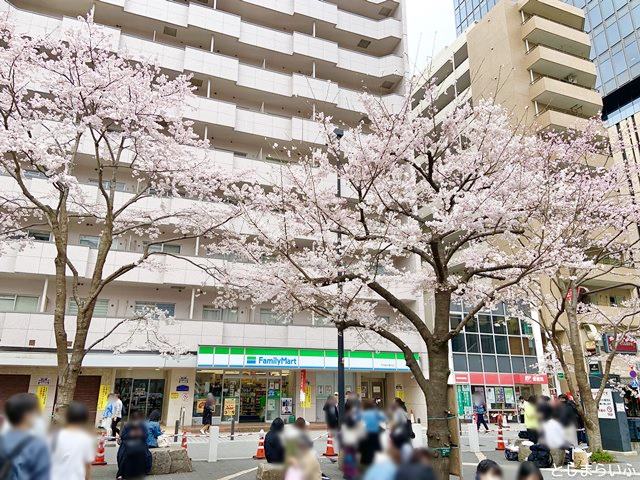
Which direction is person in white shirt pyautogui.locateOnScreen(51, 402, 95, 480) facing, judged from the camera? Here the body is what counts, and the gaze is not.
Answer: away from the camera

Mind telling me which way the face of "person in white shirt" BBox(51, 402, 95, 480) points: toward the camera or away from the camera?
away from the camera

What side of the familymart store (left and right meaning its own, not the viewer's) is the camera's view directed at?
front

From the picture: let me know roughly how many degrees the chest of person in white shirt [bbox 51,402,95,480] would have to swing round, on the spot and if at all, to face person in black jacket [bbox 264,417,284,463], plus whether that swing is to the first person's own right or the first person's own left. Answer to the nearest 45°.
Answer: approximately 45° to the first person's own right

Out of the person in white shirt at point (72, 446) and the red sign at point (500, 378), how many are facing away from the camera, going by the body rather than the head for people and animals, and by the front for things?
1

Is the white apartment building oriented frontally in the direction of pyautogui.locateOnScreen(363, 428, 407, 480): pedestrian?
yes

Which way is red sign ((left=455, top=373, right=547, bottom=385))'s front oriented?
toward the camera

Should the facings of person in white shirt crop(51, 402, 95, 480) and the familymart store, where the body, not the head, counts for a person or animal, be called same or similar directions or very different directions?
very different directions

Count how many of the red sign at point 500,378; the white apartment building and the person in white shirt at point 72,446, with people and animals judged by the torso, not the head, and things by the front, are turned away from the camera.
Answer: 1

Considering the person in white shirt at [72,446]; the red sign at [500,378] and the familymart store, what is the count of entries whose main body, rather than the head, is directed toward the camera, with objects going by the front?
2
